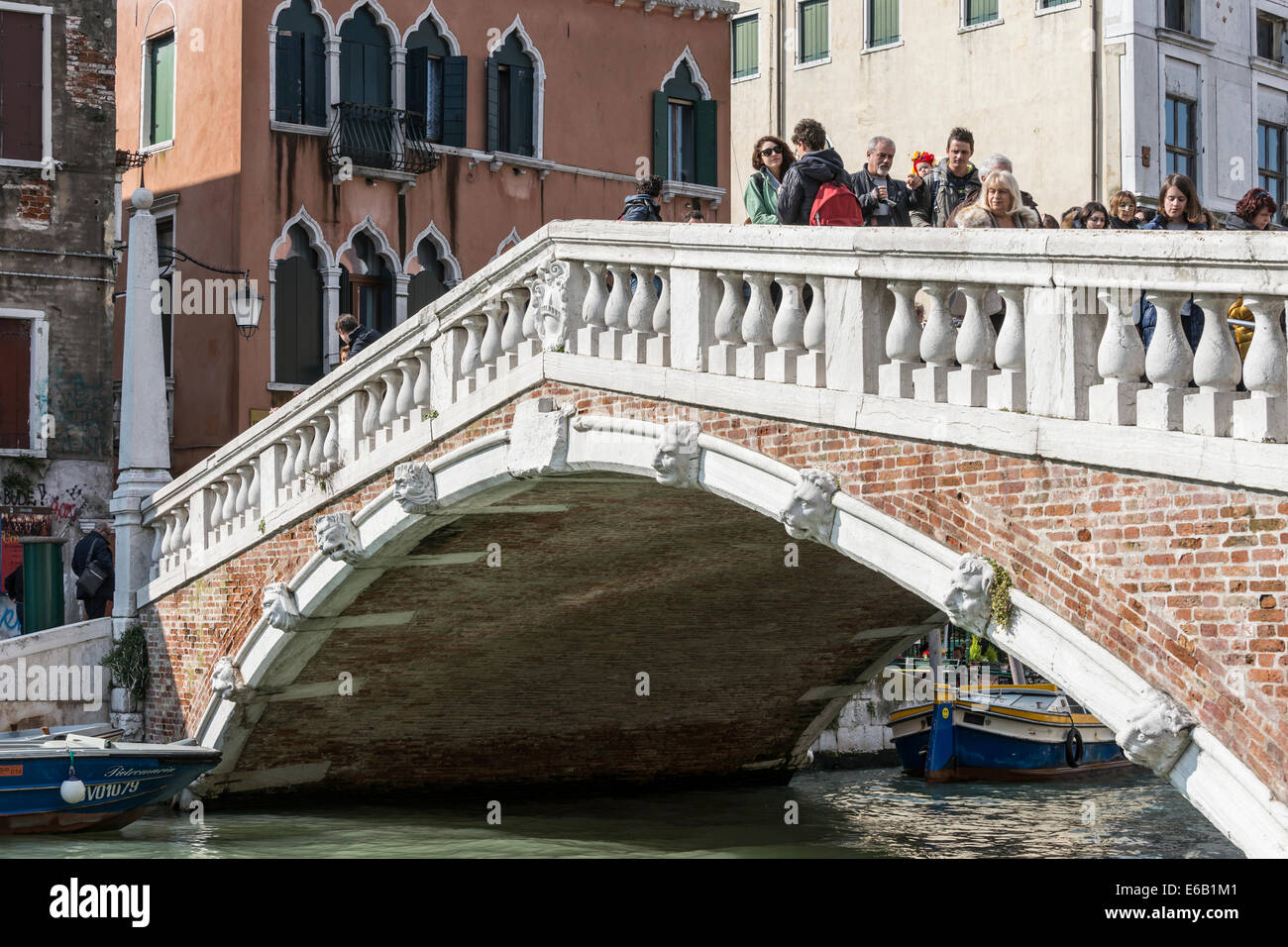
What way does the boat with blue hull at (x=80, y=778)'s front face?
to the viewer's right

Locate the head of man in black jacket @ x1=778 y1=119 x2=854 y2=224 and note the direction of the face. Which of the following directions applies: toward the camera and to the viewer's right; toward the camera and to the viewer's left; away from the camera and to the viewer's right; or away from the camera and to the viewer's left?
away from the camera and to the viewer's left

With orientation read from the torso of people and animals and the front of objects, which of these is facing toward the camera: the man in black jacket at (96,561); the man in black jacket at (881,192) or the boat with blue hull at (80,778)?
the man in black jacket at (881,192)

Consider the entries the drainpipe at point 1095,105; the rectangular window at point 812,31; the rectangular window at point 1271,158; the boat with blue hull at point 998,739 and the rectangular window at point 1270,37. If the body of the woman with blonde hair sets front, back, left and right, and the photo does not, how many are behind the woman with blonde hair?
5

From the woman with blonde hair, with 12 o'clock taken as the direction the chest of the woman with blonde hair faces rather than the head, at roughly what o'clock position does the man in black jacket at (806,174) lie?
The man in black jacket is roughly at 4 o'clock from the woman with blonde hair.

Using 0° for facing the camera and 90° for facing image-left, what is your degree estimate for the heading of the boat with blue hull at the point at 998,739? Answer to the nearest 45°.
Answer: approximately 45°

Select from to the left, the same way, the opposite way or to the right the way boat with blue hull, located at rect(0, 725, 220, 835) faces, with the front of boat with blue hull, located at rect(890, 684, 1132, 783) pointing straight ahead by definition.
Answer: the opposite way

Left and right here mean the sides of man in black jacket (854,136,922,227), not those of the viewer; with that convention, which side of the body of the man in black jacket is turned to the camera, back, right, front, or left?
front

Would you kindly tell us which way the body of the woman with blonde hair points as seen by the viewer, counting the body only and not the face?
toward the camera

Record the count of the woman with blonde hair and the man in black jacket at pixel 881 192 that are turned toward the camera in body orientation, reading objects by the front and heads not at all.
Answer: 2

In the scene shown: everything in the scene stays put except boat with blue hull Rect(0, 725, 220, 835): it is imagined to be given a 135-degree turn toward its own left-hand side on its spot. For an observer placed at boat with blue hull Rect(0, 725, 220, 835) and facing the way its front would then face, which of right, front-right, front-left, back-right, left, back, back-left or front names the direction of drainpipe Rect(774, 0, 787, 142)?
right
